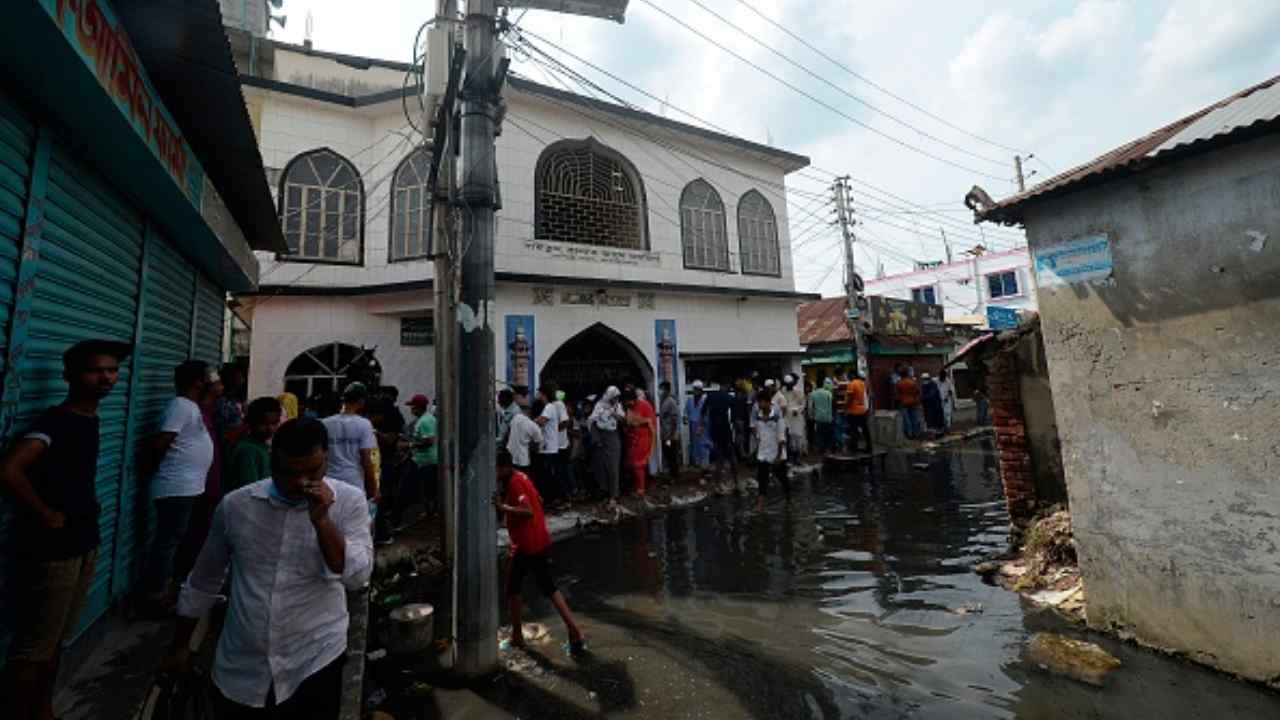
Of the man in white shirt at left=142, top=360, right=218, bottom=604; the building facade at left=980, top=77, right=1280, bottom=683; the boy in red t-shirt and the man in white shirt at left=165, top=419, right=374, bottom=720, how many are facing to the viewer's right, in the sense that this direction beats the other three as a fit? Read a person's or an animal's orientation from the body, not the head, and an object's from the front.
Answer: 1

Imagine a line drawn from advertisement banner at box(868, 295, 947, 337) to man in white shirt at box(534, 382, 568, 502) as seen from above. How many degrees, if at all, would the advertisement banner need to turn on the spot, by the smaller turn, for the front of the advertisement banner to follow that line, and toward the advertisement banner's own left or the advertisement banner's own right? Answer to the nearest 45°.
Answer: approximately 45° to the advertisement banner's own right

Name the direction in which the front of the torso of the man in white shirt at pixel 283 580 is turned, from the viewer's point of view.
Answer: toward the camera

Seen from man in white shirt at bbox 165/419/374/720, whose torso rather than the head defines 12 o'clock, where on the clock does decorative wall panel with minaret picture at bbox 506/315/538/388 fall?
The decorative wall panel with minaret picture is roughly at 7 o'clock from the man in white shirt.

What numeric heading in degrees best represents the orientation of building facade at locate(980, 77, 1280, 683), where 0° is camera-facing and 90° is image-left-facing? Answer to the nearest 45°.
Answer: approximately 45°

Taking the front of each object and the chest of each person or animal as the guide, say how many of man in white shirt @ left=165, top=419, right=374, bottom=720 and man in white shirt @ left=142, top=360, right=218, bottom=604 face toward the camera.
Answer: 1

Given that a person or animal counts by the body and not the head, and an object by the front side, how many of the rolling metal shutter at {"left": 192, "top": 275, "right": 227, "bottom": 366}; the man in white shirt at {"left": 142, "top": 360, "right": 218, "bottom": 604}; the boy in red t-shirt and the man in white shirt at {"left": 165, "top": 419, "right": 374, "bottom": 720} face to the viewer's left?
1

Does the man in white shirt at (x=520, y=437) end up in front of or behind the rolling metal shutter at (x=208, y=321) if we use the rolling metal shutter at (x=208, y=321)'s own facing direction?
in front

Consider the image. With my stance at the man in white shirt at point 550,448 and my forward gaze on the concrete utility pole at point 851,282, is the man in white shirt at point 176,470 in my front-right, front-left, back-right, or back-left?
back-right

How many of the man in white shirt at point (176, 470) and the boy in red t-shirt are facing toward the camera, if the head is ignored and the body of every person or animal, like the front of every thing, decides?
0

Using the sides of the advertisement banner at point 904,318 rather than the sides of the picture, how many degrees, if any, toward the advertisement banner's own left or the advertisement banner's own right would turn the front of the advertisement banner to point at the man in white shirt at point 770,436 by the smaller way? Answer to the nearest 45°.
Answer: approximately 45° to the advertisement banner's own right

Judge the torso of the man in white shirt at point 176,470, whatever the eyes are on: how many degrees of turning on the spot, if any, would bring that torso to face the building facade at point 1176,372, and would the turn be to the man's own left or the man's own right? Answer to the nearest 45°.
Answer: approximately 45° to the man's own right
